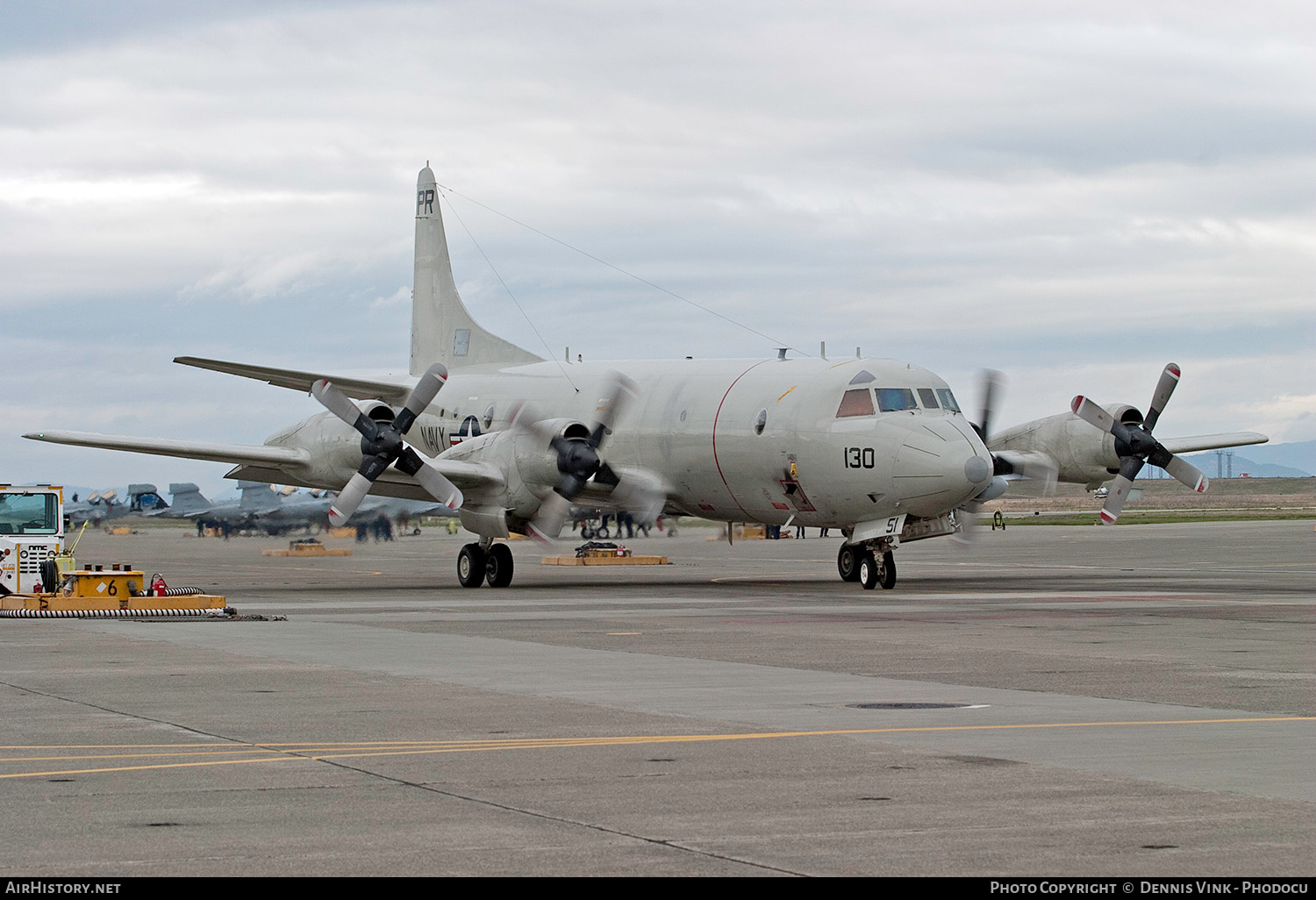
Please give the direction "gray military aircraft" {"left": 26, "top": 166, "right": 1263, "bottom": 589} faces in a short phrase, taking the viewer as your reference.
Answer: facing the viewer and to the right of the viewer

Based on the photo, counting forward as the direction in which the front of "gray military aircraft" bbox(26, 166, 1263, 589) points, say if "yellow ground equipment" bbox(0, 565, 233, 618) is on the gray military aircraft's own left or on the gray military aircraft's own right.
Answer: on the gray military aircraft's own right
